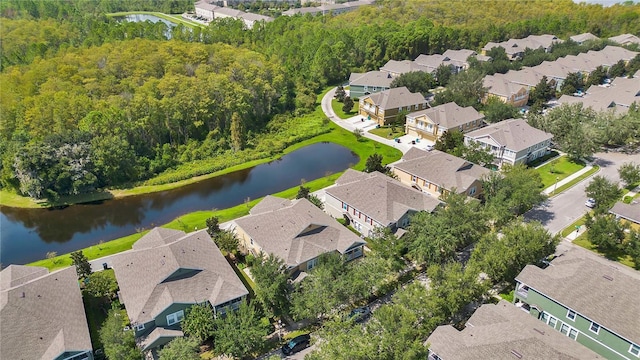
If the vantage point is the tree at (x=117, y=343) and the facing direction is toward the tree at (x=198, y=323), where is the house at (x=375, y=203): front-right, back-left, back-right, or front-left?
front-left

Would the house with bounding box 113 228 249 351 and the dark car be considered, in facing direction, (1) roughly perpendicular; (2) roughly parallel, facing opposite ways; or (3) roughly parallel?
roughly perpendicular

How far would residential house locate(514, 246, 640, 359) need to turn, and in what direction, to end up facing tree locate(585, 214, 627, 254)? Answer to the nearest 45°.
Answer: approximately 45° to its right

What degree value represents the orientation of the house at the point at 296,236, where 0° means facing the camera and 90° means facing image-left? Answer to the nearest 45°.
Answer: approximately 315°

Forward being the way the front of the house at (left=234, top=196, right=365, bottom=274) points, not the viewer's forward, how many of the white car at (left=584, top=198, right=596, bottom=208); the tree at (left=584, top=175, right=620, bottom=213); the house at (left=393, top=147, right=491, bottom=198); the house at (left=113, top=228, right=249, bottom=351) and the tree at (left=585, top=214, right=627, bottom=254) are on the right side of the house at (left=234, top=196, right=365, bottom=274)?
1

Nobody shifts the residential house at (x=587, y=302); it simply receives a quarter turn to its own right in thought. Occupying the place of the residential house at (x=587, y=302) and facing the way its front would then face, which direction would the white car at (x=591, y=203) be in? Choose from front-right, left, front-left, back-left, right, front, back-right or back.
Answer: front-left

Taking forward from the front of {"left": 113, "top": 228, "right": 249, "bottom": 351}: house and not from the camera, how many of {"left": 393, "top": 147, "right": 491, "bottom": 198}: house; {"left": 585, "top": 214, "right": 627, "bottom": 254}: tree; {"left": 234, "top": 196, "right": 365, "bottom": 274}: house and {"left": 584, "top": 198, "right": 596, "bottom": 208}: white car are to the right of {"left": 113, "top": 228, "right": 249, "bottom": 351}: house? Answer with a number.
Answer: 0

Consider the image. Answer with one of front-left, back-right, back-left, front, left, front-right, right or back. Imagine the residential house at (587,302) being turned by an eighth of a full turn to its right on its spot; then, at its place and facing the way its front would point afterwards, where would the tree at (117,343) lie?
back-left

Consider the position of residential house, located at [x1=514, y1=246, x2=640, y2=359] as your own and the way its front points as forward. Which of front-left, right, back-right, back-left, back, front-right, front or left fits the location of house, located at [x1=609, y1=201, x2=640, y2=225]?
front-right

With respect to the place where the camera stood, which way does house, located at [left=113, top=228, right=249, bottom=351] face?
facing the viewer and to the right of the viewer

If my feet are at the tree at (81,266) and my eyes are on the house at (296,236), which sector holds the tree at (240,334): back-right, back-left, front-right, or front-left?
front-right

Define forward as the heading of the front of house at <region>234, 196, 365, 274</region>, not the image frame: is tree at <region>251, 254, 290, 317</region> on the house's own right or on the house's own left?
on the house's own right

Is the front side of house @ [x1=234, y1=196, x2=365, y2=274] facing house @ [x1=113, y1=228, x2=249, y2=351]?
no
